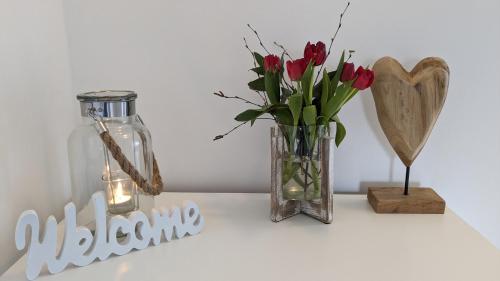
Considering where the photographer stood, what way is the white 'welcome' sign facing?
facing the viewer and to the right of the viewer
